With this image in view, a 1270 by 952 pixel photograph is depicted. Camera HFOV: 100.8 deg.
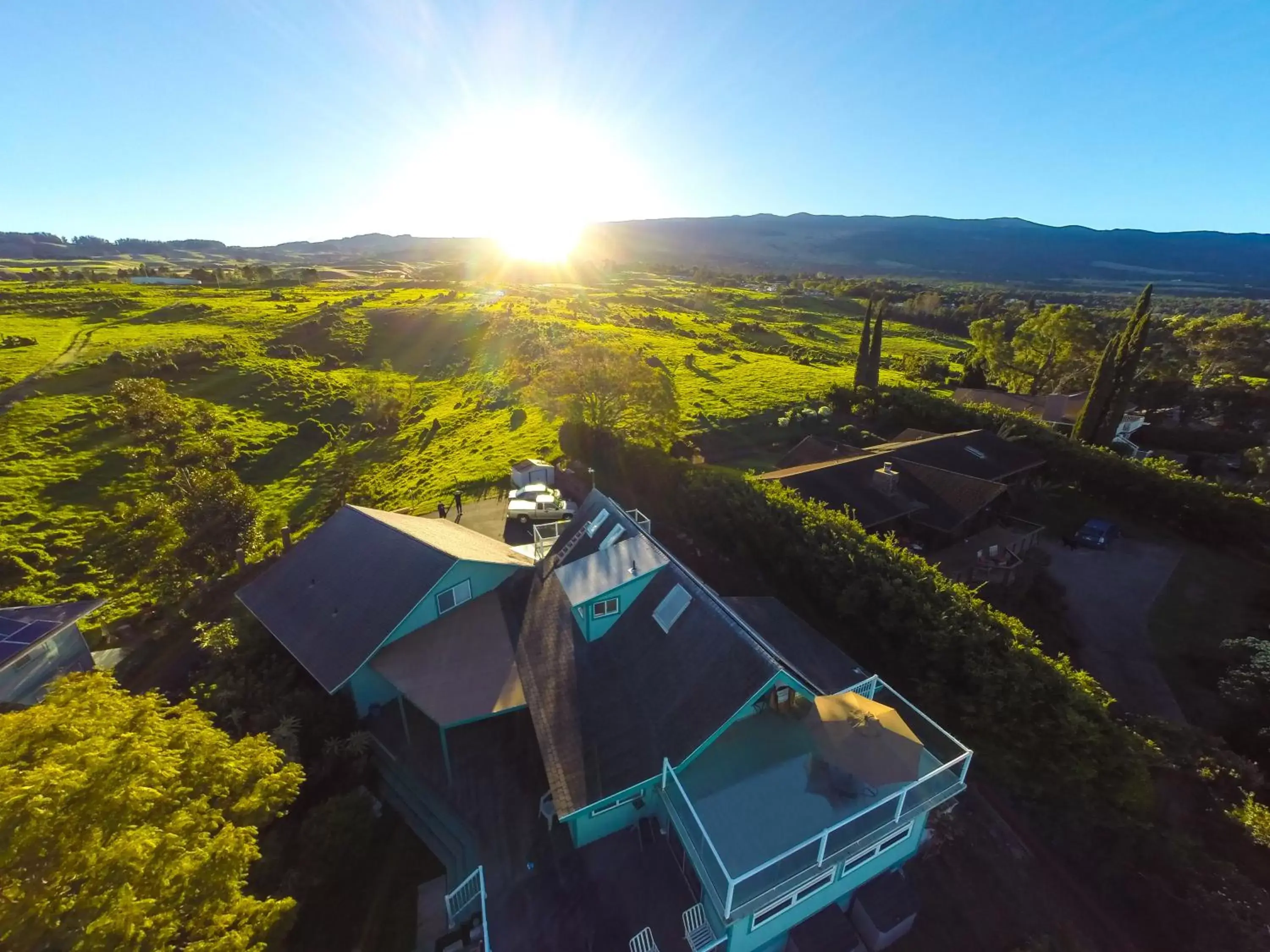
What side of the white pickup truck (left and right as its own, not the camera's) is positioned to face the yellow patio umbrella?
right

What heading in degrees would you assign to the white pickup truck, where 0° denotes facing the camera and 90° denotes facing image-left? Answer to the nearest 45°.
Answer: approximately 270°

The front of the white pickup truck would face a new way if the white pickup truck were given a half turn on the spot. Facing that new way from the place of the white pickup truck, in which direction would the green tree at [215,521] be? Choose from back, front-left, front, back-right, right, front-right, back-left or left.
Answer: front

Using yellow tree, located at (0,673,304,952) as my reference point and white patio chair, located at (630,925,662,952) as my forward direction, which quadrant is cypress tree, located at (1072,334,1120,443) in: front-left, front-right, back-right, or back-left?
front-left

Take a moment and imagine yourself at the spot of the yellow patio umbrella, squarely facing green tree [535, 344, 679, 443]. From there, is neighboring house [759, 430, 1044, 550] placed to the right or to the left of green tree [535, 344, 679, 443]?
right

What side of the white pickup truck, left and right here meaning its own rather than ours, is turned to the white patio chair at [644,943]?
right

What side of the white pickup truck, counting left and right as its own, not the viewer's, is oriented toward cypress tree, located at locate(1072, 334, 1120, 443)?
front

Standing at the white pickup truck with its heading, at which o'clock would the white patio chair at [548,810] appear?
The white patio chair is roughly at 3 o'clock from the white pickup truck.

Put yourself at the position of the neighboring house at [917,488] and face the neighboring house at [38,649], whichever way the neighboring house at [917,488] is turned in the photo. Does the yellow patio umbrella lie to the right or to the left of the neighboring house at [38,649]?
left

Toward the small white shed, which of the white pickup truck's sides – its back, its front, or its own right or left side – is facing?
left

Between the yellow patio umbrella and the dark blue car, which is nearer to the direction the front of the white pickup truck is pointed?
the dark blue car

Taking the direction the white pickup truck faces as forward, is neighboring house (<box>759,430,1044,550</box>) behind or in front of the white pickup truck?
in front

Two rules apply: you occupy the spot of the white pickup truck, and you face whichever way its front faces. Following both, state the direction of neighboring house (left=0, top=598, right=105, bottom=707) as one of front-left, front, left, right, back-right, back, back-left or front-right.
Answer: back-right
